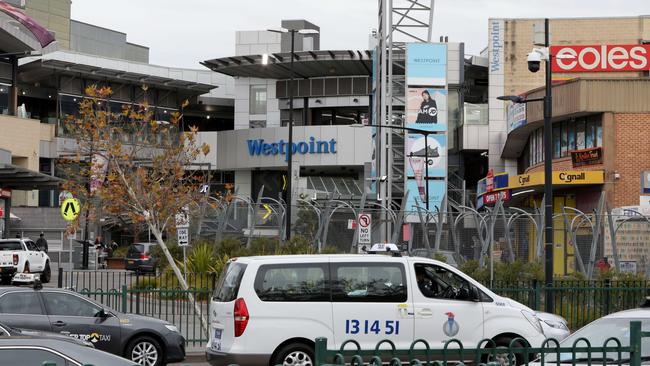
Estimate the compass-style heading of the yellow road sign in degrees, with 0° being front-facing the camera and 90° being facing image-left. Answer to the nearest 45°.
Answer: approximately 0°

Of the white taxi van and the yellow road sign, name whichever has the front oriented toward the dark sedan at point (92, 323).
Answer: the yellow road sign

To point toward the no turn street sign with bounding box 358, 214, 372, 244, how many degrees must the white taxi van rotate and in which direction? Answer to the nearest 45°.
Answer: approximately 90° to its left

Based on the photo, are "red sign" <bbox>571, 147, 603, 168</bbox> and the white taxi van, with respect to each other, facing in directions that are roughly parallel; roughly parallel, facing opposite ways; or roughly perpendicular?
roughly perpendicular

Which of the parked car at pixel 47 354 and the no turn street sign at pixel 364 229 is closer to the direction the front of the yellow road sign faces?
the parked car

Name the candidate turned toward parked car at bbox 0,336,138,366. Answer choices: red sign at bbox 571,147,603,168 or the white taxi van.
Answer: the red sign

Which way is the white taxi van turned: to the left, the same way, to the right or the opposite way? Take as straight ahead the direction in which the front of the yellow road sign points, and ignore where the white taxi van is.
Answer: to the left

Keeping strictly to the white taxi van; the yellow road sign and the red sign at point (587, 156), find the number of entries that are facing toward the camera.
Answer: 2

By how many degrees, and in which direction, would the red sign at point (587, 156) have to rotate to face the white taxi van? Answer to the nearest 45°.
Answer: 0° — it already faces it

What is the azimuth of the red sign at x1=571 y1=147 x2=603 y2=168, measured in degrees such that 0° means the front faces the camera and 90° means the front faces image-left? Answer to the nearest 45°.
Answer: approximately 0°

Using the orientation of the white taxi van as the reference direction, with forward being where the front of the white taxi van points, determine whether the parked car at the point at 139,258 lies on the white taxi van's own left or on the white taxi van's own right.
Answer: on the white taxi van's own left

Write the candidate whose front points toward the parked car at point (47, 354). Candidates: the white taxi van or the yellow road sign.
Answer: the yellow road sign

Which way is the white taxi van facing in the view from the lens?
facing to the right of the viewer

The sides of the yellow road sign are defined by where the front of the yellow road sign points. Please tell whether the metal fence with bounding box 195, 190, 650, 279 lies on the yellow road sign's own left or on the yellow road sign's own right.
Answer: on the yellow road sign's own left

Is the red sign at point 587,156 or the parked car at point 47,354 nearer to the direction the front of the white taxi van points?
the red sign
